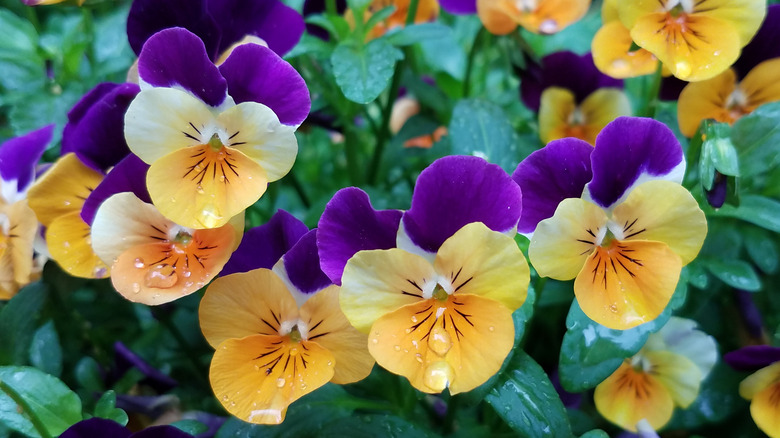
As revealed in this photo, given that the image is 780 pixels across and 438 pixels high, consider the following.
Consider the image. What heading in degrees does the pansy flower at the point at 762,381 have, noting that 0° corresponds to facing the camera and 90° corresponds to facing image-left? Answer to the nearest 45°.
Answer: approximately 0°

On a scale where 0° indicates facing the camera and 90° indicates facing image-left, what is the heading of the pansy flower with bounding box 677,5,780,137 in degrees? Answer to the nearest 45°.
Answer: approximately 0°
